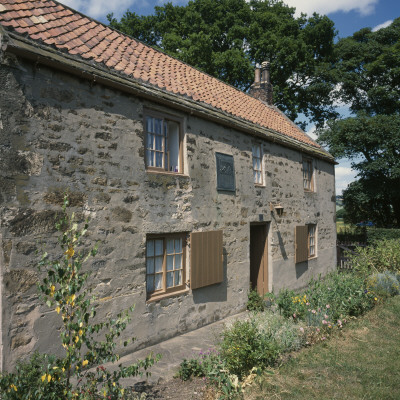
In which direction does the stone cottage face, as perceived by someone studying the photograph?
facing the viewer and to the right of the viewer

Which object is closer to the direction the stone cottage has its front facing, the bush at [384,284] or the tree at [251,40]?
the bush

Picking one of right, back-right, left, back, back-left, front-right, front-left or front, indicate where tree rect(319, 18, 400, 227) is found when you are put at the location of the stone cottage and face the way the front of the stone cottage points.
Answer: left

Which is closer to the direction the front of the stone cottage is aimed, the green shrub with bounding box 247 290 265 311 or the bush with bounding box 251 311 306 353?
the bush

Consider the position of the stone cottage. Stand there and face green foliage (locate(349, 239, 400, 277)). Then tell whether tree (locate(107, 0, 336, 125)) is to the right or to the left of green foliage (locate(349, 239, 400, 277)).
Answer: left

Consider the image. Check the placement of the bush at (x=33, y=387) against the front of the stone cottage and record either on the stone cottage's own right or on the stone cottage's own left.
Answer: on the stone cottage's own right

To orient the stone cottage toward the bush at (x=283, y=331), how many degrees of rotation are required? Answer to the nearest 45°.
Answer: approximately 45° to its left

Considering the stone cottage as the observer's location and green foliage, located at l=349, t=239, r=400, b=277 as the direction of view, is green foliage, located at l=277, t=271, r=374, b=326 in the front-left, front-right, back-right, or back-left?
front-right

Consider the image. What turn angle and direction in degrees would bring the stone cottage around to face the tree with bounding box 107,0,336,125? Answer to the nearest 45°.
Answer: approximately 135° to its left

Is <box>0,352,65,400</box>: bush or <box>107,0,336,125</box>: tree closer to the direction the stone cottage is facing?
the bush
